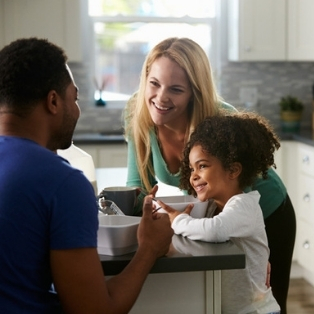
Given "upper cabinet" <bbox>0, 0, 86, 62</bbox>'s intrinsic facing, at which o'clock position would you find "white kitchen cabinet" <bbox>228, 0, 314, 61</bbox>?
The white kitchen cabinet is roughly at 9 o'clock from the upper cabinet.

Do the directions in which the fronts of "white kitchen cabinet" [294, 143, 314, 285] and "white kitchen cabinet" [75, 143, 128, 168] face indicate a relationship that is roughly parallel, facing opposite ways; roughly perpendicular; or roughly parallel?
roughly perpendicular

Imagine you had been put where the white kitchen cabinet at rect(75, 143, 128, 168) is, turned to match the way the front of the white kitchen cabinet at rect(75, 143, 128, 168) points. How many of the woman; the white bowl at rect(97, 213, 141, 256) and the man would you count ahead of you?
3

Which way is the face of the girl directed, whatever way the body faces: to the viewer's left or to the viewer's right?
to the viewer's left

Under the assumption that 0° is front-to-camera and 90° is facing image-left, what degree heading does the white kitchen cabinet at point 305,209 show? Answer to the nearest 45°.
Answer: approximately 90°

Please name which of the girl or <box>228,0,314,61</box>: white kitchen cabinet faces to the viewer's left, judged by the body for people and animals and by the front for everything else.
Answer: the girl

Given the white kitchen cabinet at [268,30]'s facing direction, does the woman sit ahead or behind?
ahead

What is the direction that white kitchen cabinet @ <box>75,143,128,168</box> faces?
toward the camera

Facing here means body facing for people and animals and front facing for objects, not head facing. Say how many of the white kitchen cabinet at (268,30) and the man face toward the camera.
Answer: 1

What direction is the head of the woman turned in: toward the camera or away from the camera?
toward the camera

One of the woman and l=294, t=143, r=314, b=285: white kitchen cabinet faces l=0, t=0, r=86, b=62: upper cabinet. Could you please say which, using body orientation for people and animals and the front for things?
the white kitchen cabinet

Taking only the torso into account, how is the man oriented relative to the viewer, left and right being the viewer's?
facing away from the viewer and to the right of the viewer

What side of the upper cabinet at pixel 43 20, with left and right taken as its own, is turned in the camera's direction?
front

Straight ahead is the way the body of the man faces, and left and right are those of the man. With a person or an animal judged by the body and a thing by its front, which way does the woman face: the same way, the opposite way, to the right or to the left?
the opposite way
